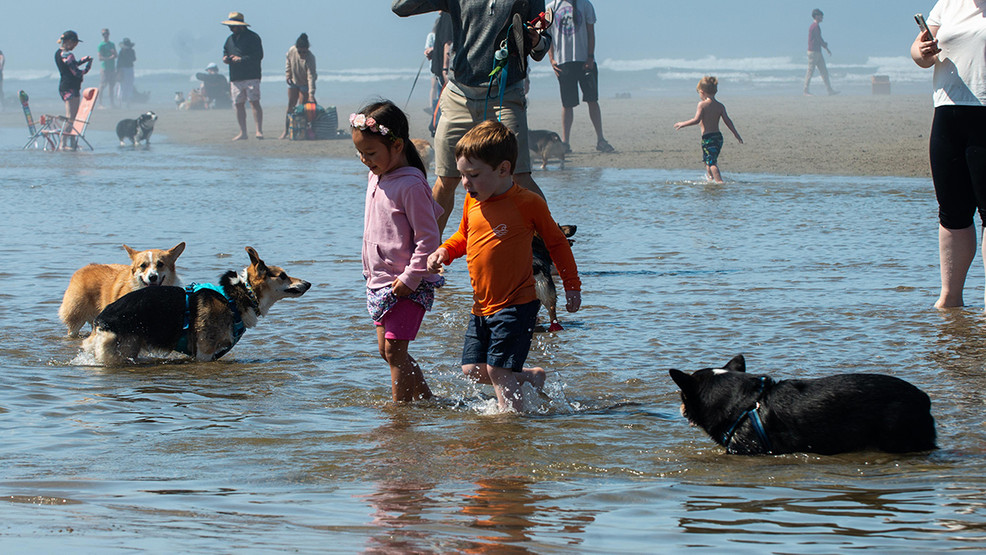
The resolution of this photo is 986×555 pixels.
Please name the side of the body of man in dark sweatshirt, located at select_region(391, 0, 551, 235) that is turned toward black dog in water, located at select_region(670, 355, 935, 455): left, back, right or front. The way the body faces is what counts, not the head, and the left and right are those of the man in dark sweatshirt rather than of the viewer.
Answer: front

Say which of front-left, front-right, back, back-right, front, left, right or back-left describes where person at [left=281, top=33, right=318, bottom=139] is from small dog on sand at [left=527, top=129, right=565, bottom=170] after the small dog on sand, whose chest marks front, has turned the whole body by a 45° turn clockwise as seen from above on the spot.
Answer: front

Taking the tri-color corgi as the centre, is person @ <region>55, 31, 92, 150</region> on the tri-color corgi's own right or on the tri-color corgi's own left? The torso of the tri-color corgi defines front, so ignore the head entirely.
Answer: on the tri-color corgi's own left

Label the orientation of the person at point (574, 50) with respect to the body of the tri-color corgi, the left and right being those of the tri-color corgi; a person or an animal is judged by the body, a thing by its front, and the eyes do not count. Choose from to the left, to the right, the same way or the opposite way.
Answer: to the right

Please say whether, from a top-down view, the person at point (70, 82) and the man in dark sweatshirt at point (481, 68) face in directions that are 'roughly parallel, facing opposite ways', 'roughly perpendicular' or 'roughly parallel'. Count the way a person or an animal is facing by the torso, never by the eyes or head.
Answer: roughly perpendicular

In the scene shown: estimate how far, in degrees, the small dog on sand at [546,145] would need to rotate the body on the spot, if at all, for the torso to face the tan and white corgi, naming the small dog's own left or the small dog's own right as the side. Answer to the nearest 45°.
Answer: approximately 90° to the small dog's own left

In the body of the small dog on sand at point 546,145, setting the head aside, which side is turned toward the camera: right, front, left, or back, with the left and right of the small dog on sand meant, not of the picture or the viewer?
left

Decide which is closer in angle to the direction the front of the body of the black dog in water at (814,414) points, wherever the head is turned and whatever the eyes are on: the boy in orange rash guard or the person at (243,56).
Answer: the boy in orange rash guard

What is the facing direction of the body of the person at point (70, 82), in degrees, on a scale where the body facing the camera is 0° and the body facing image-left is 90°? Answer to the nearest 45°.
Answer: approximately 270°

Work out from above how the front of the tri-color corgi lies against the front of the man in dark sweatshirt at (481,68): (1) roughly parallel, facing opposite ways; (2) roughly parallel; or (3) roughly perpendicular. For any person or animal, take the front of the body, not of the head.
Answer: roughly perpendicular

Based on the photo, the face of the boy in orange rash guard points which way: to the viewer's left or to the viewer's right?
to the viewer's left
